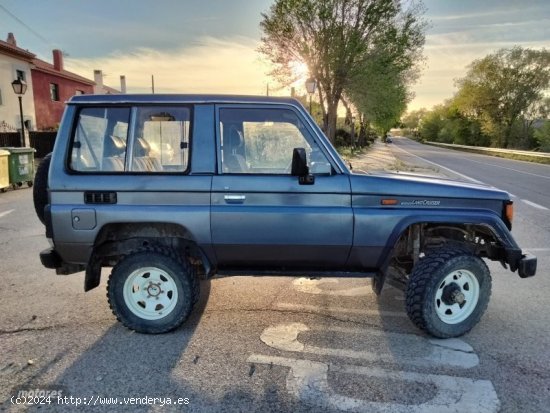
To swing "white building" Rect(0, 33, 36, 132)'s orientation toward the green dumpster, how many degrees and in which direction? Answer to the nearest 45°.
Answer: approximately 45° to its right

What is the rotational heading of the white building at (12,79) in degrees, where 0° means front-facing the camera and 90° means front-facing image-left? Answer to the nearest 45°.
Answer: approximately 315°

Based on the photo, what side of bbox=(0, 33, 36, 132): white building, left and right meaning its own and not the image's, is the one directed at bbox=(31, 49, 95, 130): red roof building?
left

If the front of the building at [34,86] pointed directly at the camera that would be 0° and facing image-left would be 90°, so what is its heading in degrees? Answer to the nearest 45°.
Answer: approximately 315°

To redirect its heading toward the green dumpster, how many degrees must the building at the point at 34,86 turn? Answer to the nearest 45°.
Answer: approximately 45° to its right
